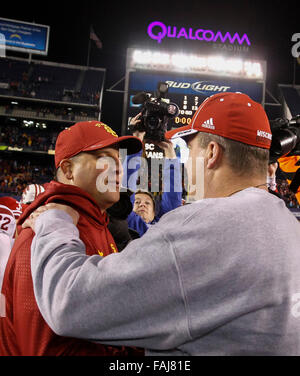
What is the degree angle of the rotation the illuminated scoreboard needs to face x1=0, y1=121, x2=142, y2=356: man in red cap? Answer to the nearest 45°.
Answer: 0° — it already faces them

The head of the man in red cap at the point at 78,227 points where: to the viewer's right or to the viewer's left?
to the viewer's right

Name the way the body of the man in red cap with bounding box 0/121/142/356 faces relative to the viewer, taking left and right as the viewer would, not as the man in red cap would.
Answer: facing to the right of the viewer

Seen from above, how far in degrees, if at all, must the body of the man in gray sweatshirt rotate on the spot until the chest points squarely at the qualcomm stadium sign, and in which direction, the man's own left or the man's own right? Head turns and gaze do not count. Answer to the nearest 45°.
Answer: approximately 45° to the man's own right

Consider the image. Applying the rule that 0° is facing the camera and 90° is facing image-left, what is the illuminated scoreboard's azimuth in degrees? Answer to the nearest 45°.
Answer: approximately 0°

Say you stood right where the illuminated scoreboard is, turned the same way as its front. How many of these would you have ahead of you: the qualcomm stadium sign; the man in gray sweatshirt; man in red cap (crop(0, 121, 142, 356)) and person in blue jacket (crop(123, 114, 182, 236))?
3

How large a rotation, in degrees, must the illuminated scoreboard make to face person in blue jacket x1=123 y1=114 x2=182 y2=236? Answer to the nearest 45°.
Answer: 0° — it already faces them

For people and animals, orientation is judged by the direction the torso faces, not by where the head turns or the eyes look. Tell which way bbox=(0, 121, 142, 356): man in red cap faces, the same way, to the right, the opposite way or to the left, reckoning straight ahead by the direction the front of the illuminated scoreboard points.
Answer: to the left

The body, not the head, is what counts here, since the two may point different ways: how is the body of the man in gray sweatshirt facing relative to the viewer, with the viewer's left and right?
facing away from the viewer and to the left of the viewer

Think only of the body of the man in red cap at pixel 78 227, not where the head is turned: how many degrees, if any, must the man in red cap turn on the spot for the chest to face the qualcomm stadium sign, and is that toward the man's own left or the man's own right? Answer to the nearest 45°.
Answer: approximately 90° to the man's own left

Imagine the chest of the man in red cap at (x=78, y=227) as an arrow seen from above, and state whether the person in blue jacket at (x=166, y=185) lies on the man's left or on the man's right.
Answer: on the man's left

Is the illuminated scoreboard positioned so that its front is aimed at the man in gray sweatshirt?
yes
